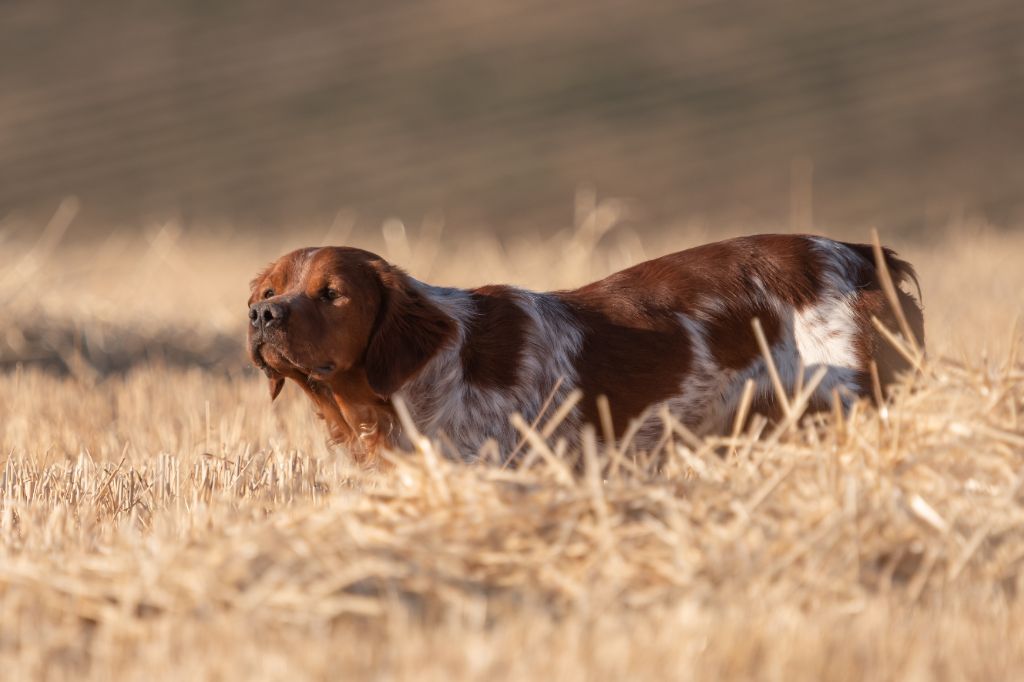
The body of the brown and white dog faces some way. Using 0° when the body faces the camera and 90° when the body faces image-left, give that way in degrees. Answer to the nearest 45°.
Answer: approximately 90°
